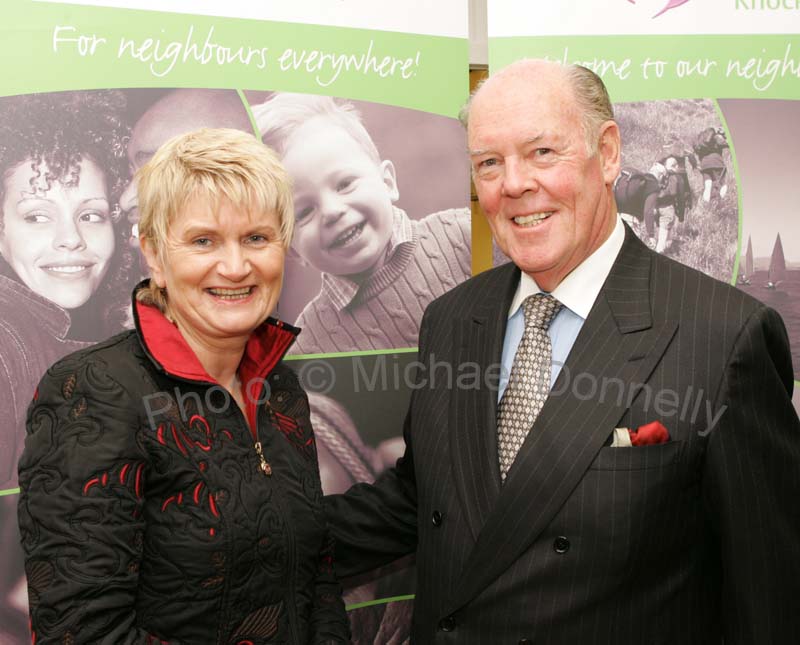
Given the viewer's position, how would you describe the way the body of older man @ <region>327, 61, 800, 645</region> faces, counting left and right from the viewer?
facing the viewer and to the left of the viewer

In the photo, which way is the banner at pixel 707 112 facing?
toward the camera

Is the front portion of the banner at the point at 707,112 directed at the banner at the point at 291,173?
no

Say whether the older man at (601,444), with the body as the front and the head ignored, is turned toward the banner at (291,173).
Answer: no

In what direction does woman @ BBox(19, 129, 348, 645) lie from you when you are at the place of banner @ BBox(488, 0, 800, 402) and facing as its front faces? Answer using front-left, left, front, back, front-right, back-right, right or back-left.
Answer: front-right

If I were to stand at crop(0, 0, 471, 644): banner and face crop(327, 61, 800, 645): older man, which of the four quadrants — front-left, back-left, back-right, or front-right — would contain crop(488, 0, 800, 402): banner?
front-left

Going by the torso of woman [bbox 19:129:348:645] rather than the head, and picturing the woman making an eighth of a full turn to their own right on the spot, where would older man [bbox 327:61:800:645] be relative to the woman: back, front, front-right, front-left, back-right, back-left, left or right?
left

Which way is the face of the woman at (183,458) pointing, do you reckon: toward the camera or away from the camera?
toward the camera

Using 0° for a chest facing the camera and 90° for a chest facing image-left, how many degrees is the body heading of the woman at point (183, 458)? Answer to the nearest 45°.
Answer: approximately 315°

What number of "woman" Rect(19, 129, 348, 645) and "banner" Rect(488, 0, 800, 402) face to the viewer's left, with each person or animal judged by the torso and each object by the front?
0
